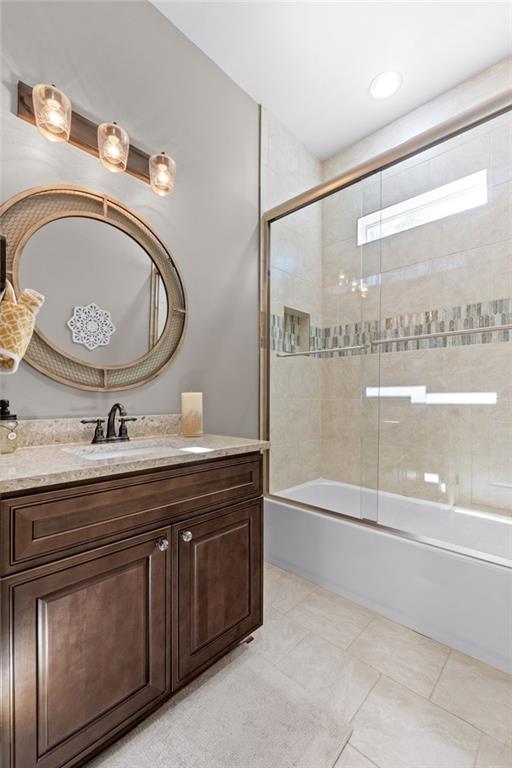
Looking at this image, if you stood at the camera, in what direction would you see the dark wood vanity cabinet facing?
facing the viewer and to the right of the viewer

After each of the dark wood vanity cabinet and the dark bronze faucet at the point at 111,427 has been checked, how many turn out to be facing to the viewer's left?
0

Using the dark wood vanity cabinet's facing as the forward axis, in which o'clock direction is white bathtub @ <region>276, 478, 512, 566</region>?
The white bathtub is roughly at 10 o'clock from the dark wood vanity cabinet.

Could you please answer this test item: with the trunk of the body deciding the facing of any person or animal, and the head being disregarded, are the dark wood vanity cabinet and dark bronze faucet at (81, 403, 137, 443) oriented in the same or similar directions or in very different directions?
same or similar directions

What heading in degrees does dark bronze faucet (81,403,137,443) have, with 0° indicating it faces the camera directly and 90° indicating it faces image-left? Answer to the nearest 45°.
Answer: approximately 315°

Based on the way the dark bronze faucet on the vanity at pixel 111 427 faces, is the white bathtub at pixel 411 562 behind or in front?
in front

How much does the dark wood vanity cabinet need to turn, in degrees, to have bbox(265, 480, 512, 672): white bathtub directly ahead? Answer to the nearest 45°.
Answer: approximately 45° to its left
